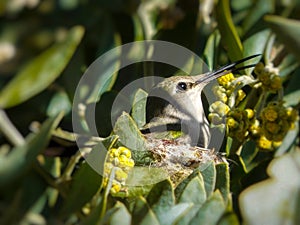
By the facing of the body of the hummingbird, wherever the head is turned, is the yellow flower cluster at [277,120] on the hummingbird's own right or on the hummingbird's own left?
on the hummingbird's own left

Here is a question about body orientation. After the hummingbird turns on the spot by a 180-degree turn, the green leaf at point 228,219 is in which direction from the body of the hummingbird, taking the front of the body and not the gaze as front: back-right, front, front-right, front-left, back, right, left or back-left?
left

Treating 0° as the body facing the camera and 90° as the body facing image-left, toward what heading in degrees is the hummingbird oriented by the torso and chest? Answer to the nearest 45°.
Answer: approximately 270°

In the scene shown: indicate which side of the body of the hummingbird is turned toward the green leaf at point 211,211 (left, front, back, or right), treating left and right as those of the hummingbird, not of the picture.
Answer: right

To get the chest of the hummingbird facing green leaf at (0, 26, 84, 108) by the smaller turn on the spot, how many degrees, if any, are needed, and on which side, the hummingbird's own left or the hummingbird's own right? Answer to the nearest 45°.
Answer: approximately 135° to the hummingbird's own right

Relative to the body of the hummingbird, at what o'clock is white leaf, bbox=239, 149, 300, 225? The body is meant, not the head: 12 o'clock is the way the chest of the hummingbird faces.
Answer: The white leaf is roughly at 3 o'clock from the hummingbird.

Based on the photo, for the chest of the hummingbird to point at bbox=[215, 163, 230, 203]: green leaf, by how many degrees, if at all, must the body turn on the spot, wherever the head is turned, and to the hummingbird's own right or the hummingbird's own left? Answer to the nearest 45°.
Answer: approximately 90° to the hummingbird's own right

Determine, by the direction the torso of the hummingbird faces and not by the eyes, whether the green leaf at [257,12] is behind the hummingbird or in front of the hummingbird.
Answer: in front

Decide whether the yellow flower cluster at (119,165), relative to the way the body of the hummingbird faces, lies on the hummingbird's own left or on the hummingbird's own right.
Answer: on the hummingbird's own right

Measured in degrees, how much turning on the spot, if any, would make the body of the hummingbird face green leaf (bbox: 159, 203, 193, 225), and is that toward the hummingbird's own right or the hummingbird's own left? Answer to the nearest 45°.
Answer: approximately 90° to the hummingbird's own right

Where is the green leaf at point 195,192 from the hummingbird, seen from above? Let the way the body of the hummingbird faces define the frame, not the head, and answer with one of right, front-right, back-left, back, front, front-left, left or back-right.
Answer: right

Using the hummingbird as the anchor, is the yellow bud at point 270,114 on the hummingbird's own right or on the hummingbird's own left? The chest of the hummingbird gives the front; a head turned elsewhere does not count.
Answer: on the hummingbird's own left
